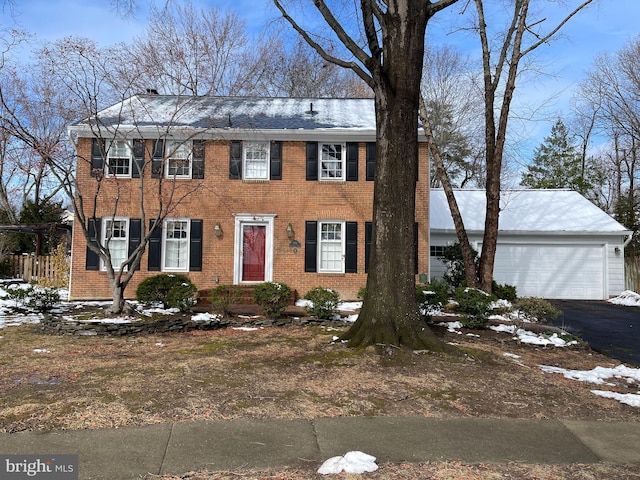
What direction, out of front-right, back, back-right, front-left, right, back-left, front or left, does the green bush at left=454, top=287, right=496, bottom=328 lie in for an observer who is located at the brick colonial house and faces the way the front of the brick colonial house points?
front-left

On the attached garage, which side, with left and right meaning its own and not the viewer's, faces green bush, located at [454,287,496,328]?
front

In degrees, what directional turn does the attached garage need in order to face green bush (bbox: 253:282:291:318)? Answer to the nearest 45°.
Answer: approximately 45° to its right

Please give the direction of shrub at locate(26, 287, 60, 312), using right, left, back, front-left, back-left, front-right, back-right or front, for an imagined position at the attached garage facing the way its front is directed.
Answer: front-right

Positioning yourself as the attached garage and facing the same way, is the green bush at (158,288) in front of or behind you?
in front

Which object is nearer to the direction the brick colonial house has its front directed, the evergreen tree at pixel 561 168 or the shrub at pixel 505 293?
the shrub

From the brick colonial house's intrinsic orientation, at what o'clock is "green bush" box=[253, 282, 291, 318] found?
The green bush is roughly at 12 o'clock from the brick colonial house.

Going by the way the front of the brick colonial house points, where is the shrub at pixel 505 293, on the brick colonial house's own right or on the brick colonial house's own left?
on the brick colonial house's own left

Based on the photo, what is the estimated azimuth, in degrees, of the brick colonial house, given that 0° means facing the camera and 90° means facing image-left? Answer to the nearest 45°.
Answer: approximately 0°

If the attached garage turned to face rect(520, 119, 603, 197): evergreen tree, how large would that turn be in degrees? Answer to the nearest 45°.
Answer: approximately 180°

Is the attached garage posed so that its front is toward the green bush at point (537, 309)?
yes

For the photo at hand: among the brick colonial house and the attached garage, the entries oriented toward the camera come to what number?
2
